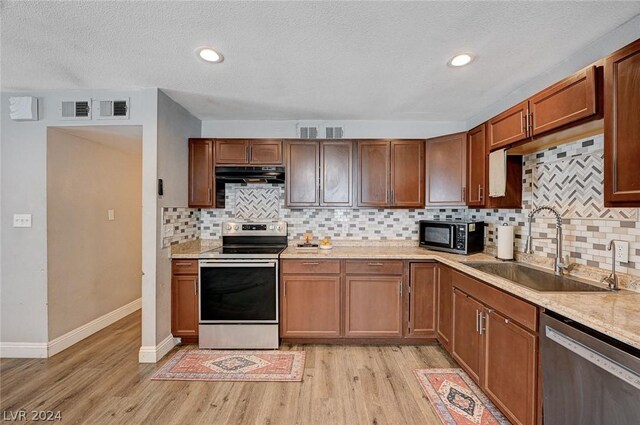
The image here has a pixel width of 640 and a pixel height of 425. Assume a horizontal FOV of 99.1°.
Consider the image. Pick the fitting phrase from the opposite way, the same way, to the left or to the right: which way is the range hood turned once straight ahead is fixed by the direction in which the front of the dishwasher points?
to the left

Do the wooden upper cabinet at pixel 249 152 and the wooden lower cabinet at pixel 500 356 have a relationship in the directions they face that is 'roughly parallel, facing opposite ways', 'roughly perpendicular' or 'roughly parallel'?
roughly perpendicular

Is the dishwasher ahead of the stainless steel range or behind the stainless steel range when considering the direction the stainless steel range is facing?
ahead

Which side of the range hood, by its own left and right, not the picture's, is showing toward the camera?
front

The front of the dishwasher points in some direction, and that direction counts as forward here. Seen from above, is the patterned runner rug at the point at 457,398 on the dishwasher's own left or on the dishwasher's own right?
on the dishwasher's own right

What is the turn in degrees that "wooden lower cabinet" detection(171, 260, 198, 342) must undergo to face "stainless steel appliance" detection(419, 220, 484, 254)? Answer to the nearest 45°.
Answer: approximately 45° to its left

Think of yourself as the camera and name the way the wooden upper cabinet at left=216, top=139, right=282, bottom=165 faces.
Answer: facing the viewer

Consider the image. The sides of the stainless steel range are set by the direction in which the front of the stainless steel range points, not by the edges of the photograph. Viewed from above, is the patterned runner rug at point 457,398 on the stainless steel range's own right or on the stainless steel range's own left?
on the stainless steel range's own left

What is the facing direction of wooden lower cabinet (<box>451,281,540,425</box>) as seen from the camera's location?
facing the viewer and to the left of the viewer

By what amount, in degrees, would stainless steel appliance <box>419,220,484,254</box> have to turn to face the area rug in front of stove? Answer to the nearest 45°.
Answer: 0° — it already faces it

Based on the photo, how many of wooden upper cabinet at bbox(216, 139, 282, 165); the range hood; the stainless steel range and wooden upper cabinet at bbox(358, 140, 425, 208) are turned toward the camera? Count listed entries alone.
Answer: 4

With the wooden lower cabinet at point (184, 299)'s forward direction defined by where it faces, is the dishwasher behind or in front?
in front

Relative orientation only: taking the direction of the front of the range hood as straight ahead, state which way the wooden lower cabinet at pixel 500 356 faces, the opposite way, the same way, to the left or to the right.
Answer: to the right

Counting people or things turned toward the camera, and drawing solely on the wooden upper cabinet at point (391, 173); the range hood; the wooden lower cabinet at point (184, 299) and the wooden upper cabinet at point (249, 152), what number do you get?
4

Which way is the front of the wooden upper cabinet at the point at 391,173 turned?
toward the camera

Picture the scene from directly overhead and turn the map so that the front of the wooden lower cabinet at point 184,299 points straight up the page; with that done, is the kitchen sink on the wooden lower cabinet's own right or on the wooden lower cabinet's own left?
on the wooden lower cabinet's own left

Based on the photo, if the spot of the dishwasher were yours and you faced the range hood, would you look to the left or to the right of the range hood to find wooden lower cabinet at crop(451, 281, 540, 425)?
right

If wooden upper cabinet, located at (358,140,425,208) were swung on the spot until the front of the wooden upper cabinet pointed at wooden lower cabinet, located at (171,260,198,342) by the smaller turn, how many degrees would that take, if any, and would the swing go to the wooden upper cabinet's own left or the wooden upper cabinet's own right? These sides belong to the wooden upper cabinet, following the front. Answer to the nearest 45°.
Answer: approximately 45° to the wooden upper cabinet's own right

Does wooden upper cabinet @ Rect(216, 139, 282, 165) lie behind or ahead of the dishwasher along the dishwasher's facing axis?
ahead
